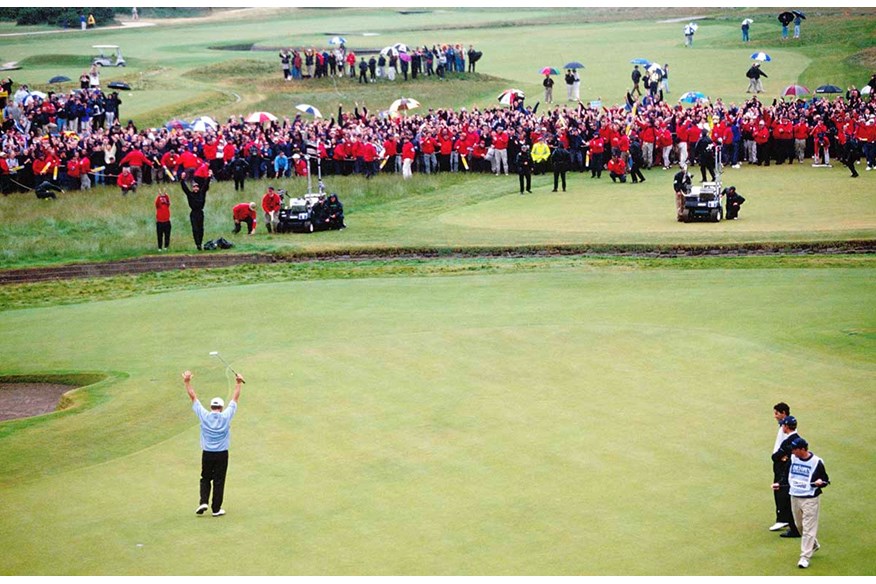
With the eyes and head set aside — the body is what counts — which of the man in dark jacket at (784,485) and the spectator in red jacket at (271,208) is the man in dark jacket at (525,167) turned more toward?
the man in dark jacket

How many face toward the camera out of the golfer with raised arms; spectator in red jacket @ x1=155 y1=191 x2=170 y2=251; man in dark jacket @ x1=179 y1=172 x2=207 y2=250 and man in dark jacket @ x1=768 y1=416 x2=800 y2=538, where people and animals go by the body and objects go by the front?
2

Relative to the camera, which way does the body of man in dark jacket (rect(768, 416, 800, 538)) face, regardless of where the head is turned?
to the viewer's left

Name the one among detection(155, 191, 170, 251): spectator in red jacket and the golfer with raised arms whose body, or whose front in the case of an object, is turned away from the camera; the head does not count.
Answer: the golfer with raised arms

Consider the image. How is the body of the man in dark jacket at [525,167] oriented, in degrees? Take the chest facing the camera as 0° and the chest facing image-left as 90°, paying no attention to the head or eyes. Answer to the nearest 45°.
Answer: approximately 0°

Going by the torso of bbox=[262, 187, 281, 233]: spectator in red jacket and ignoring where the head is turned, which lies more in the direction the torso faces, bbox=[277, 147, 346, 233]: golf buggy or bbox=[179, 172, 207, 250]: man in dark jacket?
the man in dark jacket

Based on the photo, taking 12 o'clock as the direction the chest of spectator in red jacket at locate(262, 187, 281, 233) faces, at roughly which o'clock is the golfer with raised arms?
The golfer with raised arms is roughly at 12 o'clock from the spectator in red jacket.

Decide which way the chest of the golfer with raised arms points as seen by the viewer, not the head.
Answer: away from the camera

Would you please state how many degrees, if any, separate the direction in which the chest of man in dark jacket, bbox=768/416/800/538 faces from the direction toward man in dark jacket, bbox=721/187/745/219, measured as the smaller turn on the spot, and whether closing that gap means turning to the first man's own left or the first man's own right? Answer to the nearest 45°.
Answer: approximately 90° to the first man's own right

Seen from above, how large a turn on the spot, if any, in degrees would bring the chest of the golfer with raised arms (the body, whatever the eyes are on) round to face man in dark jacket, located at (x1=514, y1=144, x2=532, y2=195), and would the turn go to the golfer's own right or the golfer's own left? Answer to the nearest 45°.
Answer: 0° — they already face them
